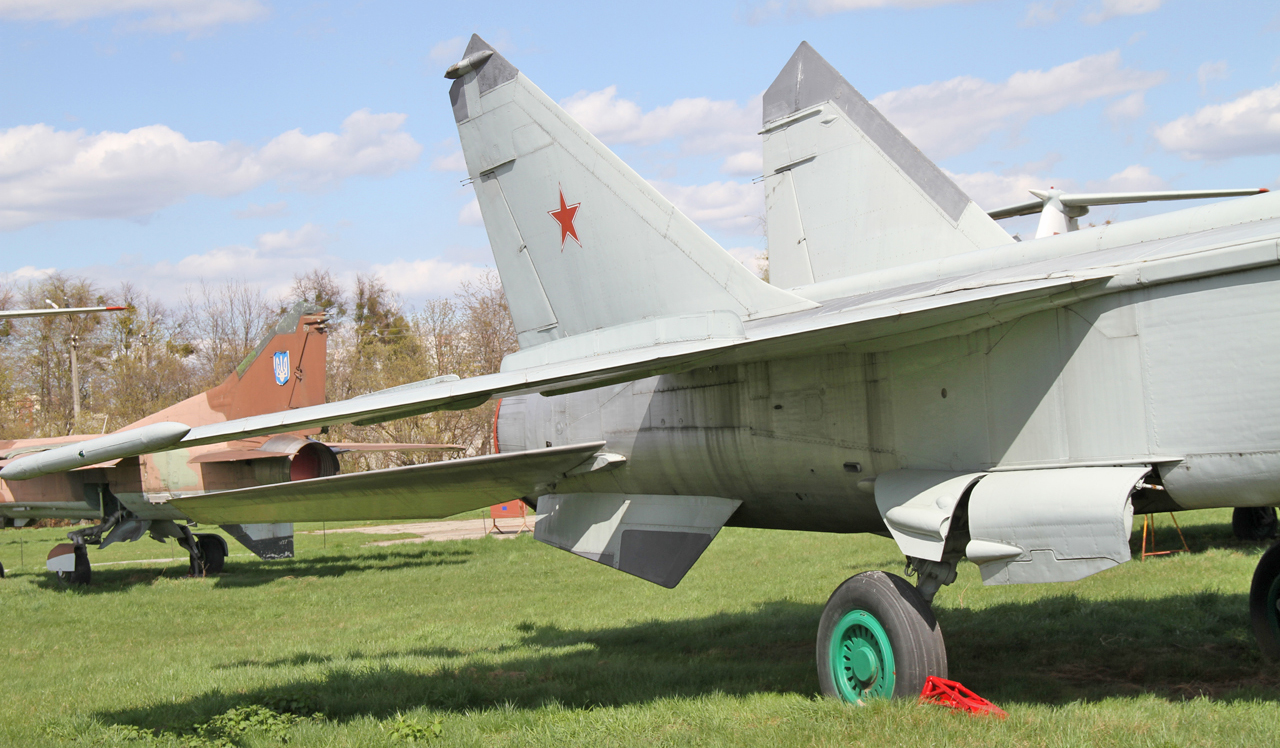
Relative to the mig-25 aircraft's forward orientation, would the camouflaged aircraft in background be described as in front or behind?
behind

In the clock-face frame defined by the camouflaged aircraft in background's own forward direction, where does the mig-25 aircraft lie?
The mig-25 aircraft is roughly at 7 o'clock from the camouflaged aircraft in background.

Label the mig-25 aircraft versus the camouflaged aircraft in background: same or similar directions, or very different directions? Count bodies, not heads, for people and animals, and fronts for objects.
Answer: very different directions

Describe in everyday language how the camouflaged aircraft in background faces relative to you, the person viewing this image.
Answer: facing away from the viewer and to the left of the viewer
